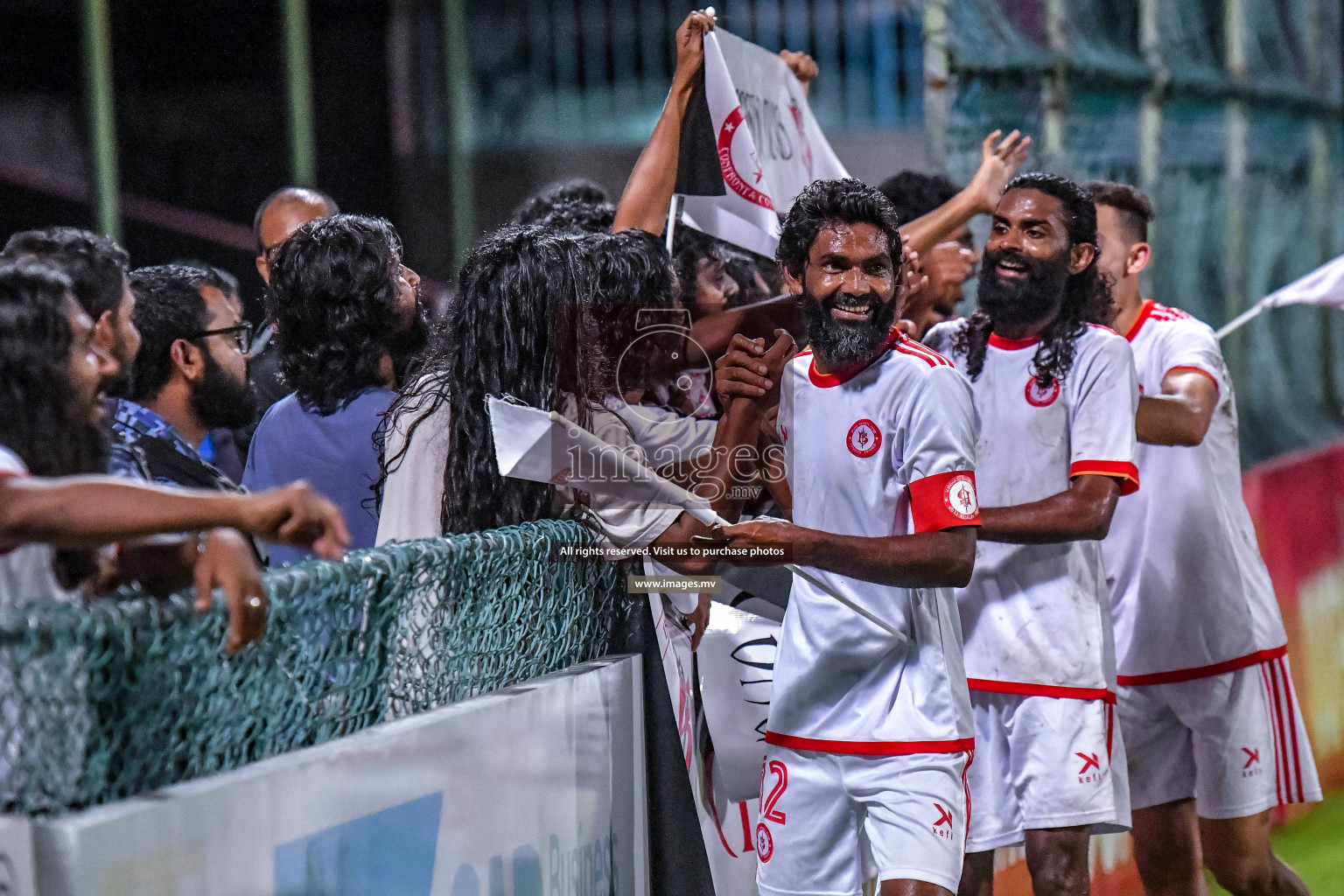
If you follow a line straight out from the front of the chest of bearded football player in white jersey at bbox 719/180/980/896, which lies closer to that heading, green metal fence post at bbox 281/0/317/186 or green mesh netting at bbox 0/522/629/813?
the green mesh netting

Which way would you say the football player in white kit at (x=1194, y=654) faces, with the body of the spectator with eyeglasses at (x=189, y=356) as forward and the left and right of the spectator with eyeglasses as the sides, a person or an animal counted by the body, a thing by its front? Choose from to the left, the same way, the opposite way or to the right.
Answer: the opposite way

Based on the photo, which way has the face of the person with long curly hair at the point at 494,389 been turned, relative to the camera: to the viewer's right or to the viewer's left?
to the viewer's right

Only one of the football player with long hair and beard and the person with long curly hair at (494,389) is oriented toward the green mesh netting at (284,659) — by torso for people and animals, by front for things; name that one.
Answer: the football player with long hair and beard

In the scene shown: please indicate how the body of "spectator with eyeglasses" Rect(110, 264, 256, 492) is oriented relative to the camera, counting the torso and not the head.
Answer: to the viewer's right

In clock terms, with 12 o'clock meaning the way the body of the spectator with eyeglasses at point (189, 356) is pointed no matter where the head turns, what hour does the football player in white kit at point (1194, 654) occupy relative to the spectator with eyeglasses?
The football player in white kit is roughly at 12 o'clock from the spectator with eyeglasses.

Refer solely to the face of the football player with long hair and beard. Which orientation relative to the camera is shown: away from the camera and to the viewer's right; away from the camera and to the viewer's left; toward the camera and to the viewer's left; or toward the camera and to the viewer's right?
toward the camera and to the viewer's left

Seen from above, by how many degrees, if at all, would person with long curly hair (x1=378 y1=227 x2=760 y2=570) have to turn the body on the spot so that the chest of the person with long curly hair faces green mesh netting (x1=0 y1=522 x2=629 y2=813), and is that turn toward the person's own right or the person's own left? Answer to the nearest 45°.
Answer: approximately 180°

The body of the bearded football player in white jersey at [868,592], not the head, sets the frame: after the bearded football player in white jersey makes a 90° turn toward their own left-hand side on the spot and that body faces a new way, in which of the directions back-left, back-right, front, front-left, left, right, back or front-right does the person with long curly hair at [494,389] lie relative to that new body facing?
back-right

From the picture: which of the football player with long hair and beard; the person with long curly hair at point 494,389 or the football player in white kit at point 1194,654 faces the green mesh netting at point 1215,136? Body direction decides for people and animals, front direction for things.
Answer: the person with long curly hair

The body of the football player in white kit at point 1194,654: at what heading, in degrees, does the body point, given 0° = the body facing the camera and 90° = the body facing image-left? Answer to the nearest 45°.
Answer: approximately 45°

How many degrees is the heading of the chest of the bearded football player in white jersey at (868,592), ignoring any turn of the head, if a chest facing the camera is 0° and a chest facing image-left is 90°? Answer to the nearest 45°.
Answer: approximately 45°

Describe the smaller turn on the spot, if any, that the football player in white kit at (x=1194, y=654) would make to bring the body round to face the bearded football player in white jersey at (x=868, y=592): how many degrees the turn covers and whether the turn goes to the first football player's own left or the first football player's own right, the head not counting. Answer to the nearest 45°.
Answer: approximately 45° to the first football player's own left

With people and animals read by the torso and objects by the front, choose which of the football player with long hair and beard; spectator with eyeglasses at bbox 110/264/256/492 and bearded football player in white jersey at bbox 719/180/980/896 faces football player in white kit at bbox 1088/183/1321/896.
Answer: the spectator with eyeglasses

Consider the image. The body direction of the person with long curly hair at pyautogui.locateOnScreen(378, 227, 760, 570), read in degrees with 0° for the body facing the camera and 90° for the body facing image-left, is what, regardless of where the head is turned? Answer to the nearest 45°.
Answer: approximately 225°
